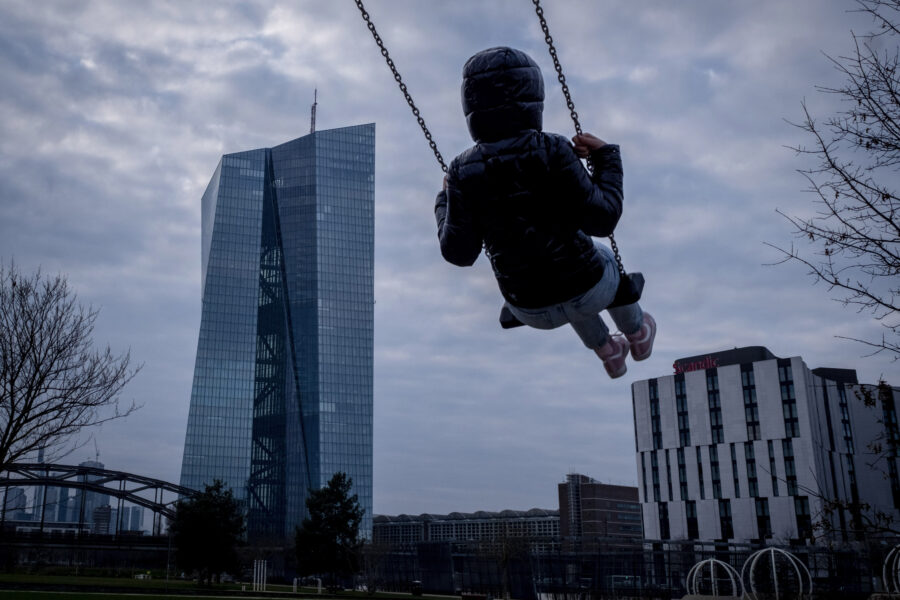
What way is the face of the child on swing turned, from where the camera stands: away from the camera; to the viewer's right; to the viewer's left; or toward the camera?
away from the camera

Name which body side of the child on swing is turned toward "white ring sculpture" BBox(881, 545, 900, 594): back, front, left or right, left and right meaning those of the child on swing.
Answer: front

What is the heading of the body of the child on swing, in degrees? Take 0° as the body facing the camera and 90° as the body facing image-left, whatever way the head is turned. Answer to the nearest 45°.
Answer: approximately 180°
